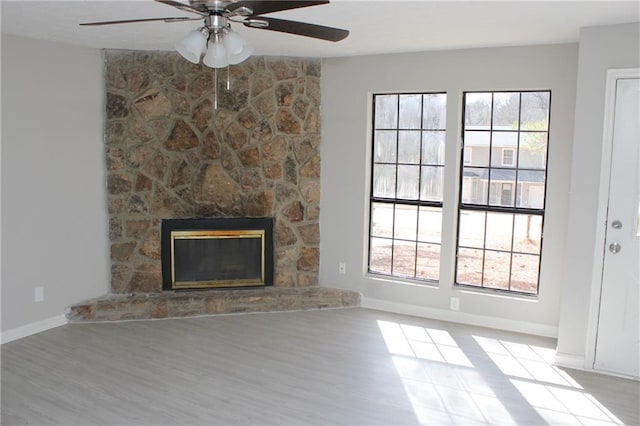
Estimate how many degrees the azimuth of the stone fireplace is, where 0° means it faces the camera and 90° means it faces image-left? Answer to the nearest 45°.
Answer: approximately 0°

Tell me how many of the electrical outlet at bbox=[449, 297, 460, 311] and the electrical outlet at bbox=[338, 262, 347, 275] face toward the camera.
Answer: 2

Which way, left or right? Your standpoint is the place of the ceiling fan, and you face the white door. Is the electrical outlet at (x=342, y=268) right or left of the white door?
left

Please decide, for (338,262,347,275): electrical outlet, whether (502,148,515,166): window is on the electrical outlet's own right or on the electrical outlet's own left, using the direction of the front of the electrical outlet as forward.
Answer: on the electrical outlet's own left

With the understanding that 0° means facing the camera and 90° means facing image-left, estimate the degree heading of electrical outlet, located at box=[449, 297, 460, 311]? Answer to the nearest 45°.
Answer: approximately 0°

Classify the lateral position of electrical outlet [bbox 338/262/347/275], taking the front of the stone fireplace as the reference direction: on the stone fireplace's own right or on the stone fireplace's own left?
on the stone fireplace's own left

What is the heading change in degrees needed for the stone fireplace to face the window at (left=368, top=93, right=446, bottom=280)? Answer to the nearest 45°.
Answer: approximately 90° to its left
